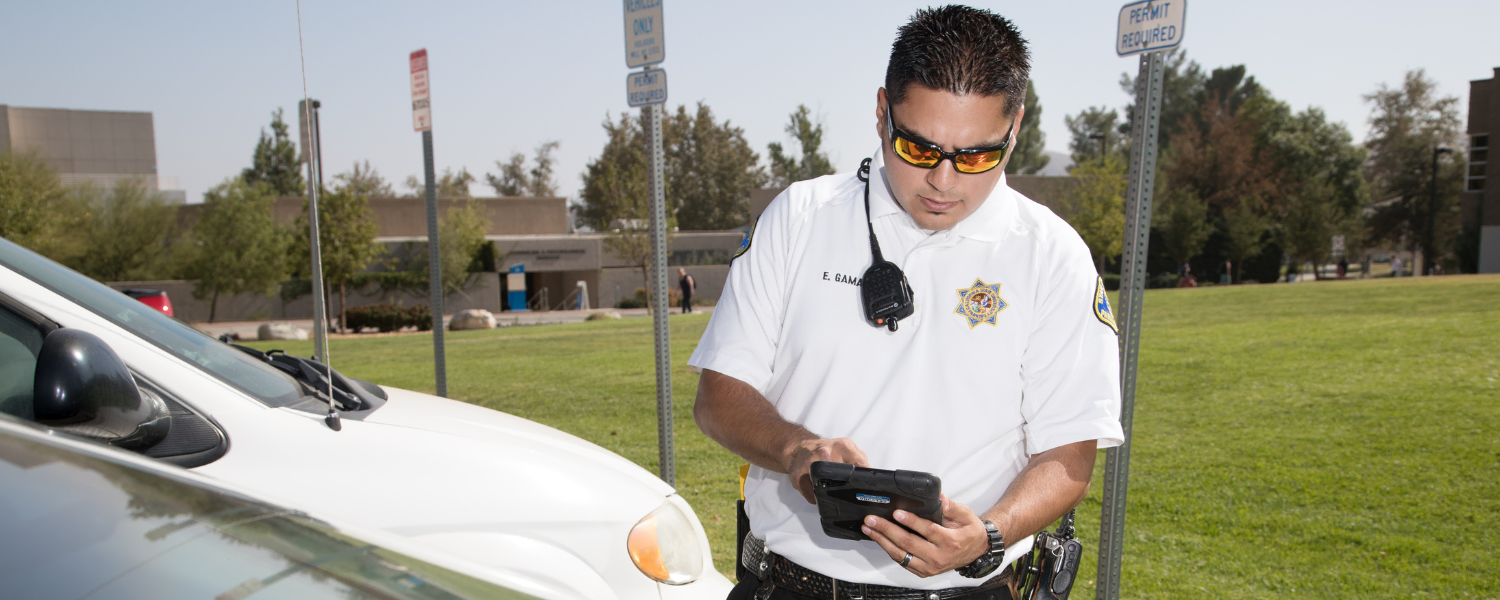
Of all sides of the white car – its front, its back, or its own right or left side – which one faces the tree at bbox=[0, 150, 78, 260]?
left

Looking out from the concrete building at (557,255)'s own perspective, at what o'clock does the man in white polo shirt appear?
The man in white polo shirt is roughly at 12 o'clock from the concrete building.

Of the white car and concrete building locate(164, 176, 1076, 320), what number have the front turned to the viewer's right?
1

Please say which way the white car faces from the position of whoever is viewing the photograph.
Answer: facing to the right of the viewer

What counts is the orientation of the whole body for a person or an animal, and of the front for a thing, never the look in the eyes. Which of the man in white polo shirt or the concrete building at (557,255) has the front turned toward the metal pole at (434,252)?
the concrete building

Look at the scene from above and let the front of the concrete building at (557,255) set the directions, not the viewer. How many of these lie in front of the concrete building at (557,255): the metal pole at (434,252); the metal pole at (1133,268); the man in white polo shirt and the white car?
4

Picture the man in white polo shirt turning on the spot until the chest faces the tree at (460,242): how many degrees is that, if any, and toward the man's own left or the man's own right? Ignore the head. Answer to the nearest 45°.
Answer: approximately 135° to the man's own right

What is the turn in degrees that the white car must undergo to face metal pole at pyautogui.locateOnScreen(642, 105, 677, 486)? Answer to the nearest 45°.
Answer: approximately 45° to its left

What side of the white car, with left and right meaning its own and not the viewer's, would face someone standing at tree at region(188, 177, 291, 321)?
left

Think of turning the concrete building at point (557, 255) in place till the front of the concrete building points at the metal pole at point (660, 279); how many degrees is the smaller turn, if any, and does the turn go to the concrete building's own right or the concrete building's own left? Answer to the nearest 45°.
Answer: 0° — it already faces it

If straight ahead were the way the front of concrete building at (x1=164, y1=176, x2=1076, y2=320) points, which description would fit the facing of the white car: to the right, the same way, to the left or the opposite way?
to the left

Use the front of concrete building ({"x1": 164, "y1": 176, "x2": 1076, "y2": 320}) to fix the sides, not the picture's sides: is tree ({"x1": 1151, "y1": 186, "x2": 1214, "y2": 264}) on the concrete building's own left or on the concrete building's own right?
on the concrete building's own left
